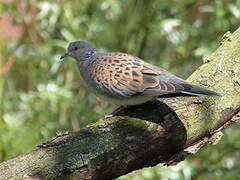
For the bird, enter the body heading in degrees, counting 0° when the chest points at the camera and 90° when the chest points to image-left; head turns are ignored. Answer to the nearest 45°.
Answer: approximately 90°
